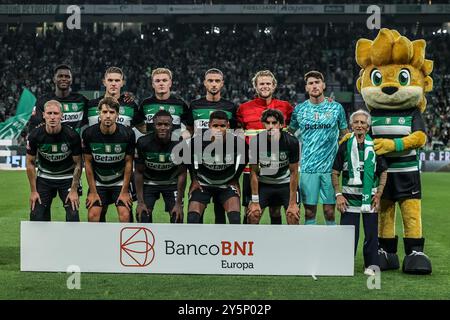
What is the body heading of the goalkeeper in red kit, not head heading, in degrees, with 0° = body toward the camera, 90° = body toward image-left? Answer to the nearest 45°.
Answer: approximately 0°

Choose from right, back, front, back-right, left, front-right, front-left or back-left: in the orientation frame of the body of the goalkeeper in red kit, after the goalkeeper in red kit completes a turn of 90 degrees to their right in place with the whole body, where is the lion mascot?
back

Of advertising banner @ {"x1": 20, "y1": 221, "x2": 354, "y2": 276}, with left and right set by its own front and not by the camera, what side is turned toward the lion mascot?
left

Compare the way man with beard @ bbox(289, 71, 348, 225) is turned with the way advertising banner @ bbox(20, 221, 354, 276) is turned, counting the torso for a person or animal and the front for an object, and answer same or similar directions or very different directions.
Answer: same or similar directions

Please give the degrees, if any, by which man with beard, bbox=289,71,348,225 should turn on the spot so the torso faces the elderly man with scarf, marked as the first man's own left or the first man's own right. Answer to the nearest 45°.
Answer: approximately 45° to the first man's own left

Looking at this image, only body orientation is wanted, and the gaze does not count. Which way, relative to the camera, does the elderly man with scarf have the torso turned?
toward the camera

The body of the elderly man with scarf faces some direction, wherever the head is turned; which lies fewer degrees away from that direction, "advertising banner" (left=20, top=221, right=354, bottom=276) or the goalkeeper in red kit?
the advertising banner

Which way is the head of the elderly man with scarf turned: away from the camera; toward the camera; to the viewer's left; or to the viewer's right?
toward the camera

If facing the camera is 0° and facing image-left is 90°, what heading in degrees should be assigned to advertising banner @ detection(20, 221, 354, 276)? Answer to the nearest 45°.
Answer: approximately 0°

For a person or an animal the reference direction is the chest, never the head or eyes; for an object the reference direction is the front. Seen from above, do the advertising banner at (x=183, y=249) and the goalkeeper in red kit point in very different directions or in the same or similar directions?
same or similar directions

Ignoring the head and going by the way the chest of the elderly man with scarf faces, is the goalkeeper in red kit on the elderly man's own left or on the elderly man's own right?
on the elderly man's own right

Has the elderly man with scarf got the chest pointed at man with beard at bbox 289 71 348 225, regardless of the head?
no

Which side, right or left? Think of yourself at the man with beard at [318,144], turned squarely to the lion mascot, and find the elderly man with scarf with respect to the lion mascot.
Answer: right

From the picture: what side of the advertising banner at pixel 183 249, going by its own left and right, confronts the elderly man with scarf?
left

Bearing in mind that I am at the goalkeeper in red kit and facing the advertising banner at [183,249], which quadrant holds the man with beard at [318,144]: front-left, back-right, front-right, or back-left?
back-left

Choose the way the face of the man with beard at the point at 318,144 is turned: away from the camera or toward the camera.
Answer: toward the camera

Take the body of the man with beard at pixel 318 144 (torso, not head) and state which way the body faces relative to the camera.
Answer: toward the camera

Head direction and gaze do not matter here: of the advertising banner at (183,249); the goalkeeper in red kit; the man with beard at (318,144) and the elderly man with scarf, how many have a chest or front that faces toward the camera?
4

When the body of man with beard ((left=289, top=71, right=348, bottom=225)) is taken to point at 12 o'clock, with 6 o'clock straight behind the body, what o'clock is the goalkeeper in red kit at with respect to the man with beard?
The goalkeeper in red kit is roughly at 2 o'clock from the man with beard.
